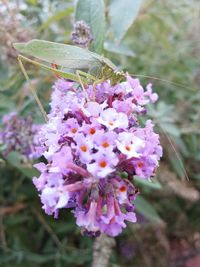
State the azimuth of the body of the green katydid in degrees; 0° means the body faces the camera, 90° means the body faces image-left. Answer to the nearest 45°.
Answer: approximately 270°
